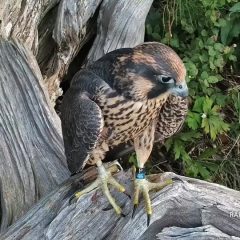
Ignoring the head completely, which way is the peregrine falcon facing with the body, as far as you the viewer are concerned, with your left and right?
facing the viewer and to the right of the viewer

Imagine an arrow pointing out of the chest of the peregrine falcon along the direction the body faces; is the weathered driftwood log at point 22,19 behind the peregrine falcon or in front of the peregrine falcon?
behind
